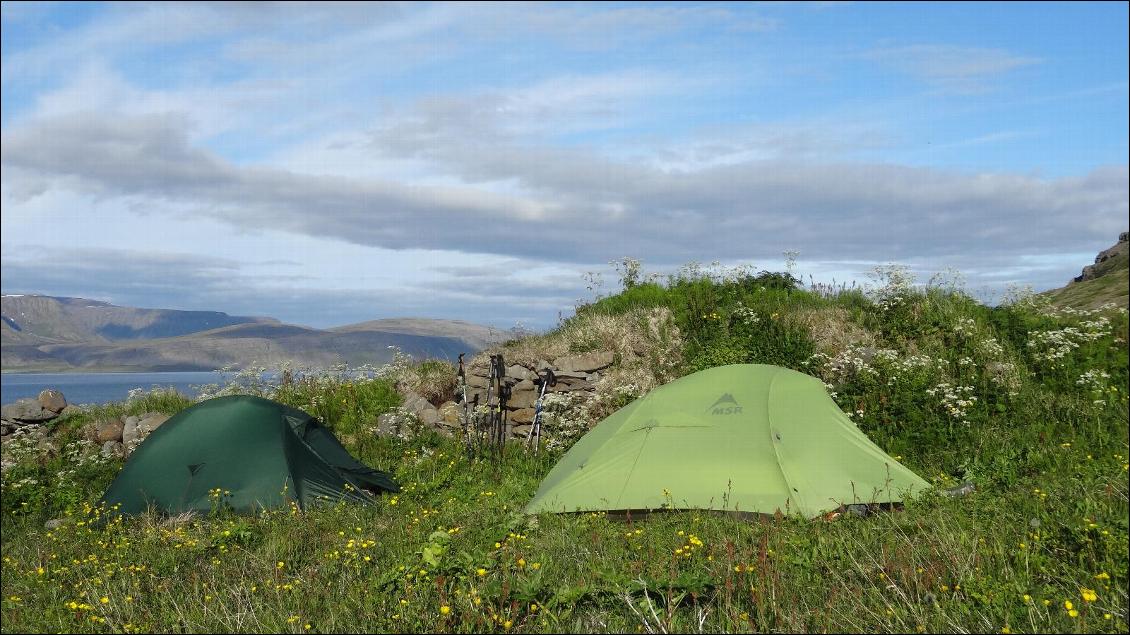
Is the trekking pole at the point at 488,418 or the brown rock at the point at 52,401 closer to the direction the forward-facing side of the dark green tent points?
the trekking pole

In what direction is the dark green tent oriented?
to the viewer's right

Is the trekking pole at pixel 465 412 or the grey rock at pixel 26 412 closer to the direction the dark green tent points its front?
the trekking pole

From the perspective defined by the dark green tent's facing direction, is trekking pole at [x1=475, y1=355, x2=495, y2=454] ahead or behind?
ahead

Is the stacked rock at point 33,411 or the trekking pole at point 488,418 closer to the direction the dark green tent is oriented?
the trekking pole

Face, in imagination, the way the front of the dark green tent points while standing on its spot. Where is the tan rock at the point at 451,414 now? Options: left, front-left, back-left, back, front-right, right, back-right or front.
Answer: front-left

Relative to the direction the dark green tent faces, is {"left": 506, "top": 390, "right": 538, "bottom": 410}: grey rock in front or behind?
in front

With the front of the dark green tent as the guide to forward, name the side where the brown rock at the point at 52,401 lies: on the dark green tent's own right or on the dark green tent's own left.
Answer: on the dark green tent's own left
